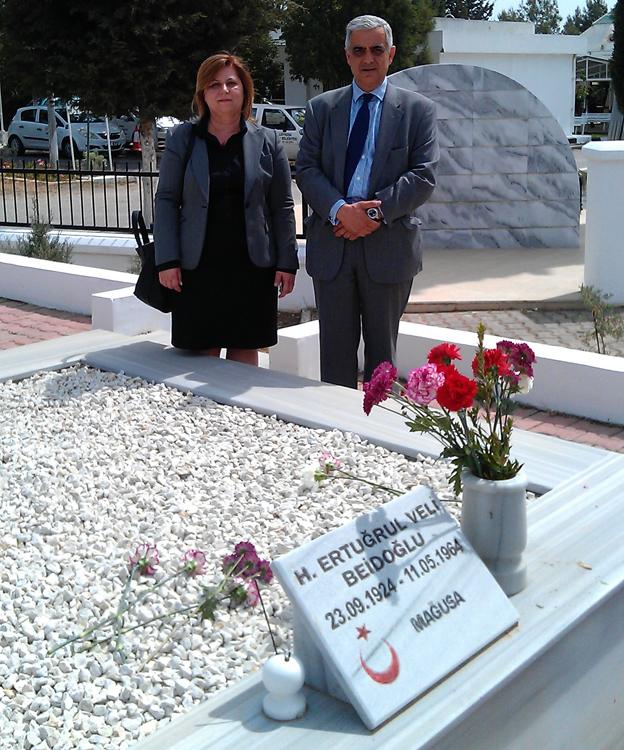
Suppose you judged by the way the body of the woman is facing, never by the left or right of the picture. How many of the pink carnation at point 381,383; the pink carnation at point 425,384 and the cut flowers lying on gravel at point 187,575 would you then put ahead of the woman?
3

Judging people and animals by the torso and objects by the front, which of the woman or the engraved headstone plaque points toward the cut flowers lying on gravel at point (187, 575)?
the woman

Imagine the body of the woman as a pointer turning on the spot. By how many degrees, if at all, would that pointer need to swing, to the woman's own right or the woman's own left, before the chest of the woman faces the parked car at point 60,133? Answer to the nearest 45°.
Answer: approximately 180°

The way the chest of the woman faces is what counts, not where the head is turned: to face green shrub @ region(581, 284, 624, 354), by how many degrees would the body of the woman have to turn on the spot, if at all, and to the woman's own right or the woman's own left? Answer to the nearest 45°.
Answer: approximately 135° to the woman's own left

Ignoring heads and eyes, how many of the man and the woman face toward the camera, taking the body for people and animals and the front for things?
2

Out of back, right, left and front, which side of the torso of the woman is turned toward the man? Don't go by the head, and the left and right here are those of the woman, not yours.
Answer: left

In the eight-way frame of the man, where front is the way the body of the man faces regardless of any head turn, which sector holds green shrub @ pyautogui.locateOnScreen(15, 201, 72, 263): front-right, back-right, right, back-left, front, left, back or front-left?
back-right

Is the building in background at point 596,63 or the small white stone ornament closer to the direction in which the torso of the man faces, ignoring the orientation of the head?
the small white stone ornament

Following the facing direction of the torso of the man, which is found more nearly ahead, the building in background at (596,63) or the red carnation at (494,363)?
the red carnation

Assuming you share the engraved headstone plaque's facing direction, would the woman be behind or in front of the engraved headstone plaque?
behind

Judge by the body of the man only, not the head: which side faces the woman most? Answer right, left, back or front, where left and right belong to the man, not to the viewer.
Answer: right

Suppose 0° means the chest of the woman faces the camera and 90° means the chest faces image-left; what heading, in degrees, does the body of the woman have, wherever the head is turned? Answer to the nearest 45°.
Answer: approximately 0°
